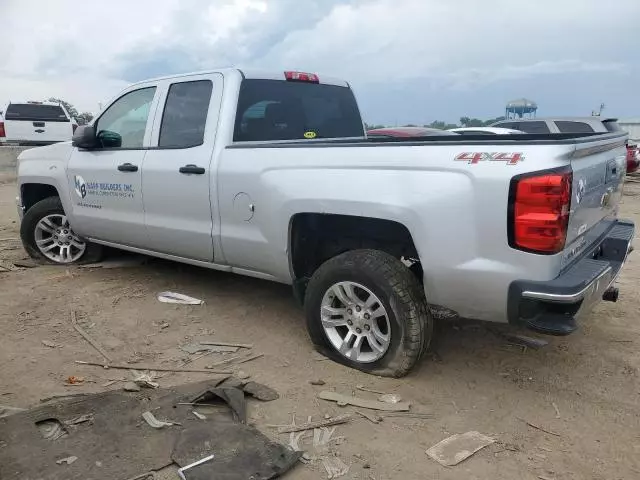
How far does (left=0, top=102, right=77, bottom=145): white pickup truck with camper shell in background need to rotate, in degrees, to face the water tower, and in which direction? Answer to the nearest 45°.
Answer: approximately 90° to its right

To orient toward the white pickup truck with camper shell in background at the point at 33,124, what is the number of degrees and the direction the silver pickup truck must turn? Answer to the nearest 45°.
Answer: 0° — it already faces it

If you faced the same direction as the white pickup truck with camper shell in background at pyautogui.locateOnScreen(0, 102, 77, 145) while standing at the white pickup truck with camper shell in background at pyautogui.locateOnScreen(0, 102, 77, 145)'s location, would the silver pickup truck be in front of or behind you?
behind

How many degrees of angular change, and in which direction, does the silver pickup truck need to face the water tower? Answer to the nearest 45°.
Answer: approximately 45° to its right

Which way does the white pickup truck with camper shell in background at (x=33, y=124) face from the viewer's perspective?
away from the camera

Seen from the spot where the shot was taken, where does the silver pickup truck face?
facing away from the viewer and to the left of the viewer
